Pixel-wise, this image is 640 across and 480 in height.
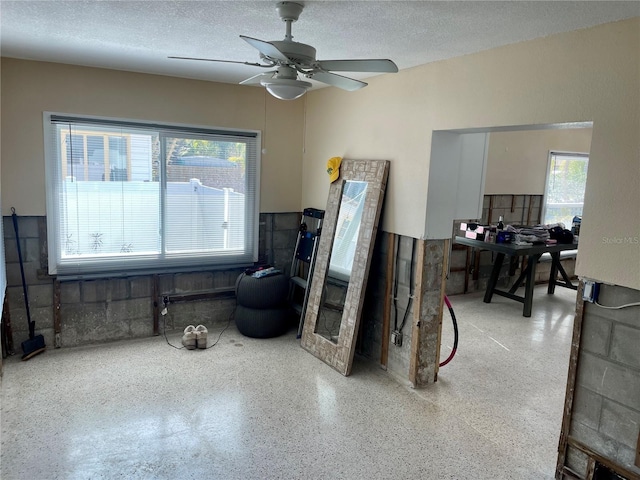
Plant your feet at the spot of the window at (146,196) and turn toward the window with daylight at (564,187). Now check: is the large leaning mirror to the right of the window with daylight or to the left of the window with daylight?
right

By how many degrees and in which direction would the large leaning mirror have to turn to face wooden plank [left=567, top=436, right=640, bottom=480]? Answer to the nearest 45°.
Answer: approximately 90° to its left

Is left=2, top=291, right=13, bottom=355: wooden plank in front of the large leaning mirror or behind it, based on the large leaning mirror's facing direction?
in front

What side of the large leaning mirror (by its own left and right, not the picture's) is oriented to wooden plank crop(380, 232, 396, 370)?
left

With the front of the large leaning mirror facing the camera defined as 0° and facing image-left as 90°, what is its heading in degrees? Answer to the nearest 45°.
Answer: approximately 45°

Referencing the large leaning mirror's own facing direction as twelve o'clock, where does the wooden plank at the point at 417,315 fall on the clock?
The wooden plank is roughly at 9 o'clock from the large leaning mirror.

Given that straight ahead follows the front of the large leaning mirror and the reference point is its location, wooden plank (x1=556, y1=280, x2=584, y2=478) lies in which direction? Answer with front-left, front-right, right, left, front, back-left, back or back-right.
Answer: left

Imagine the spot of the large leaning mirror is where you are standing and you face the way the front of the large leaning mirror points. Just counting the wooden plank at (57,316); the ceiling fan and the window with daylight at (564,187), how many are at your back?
1

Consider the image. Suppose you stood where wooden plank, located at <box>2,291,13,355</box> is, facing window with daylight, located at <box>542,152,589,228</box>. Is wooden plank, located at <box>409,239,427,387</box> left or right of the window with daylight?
right

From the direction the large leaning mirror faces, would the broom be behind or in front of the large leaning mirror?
in front

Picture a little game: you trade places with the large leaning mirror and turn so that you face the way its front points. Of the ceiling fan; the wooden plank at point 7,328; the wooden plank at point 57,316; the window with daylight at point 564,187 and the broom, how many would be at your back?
1

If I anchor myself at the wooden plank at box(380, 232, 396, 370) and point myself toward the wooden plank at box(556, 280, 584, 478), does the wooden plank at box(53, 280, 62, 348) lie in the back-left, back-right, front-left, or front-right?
back-right

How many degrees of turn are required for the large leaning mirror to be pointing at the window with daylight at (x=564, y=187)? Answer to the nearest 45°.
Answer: approximately 180°
